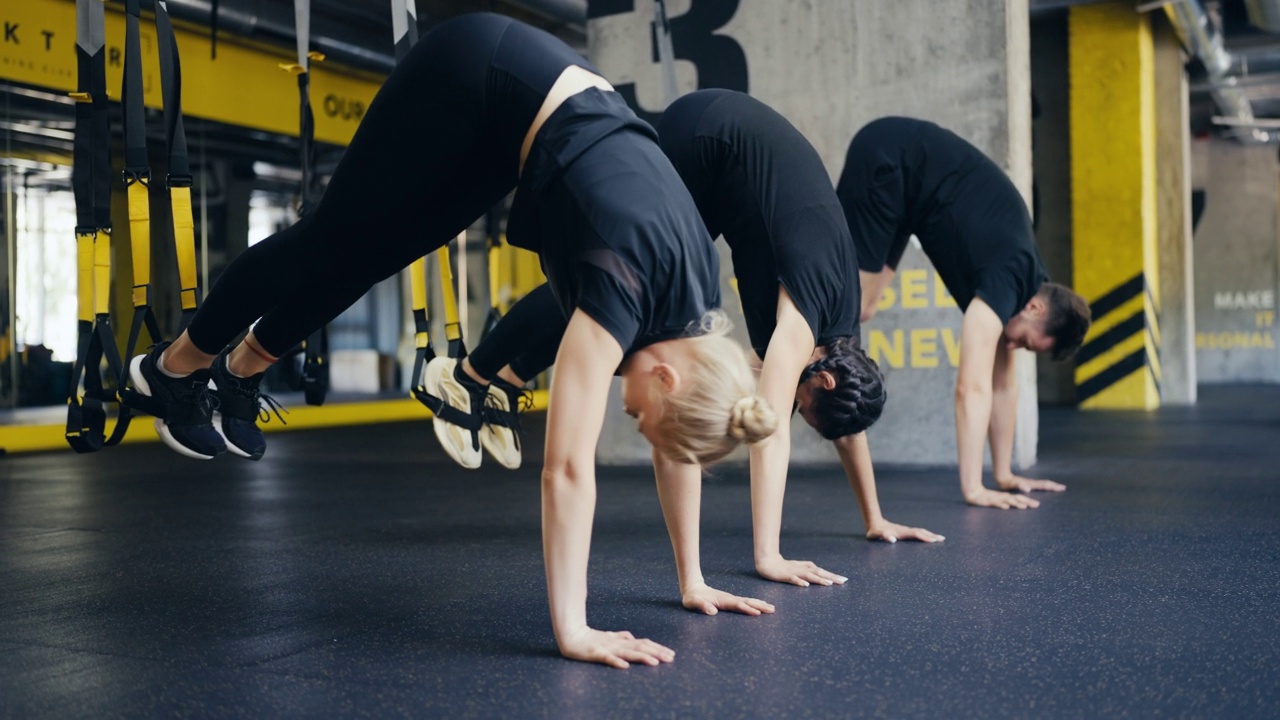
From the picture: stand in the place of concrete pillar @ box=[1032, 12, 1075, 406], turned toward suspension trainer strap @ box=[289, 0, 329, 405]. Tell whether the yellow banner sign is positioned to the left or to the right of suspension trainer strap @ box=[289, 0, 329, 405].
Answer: right

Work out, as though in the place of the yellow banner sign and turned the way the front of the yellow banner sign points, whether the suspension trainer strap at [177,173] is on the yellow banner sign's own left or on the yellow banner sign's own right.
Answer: on the yellow banner sign's own right

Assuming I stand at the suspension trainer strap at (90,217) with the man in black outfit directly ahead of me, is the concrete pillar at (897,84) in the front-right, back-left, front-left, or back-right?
front-left

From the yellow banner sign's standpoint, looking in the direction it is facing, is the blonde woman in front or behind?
in front

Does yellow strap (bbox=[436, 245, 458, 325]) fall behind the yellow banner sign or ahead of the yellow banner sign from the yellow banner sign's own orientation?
ahead

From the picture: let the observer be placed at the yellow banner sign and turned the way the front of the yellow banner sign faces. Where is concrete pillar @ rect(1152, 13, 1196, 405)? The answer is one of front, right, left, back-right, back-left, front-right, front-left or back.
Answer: front-left

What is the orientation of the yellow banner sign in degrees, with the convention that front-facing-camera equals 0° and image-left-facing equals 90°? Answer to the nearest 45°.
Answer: approximately 315°

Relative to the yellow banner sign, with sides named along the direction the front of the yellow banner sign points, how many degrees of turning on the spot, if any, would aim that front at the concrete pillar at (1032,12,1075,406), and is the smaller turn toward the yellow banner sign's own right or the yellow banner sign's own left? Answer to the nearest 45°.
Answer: approximately 45° to the yellow banner sign's own left

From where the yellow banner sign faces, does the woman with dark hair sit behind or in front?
in front

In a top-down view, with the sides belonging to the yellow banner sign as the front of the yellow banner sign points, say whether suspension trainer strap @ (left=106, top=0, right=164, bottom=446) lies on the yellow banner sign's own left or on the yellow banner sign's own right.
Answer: on the yellow banner sign's own right

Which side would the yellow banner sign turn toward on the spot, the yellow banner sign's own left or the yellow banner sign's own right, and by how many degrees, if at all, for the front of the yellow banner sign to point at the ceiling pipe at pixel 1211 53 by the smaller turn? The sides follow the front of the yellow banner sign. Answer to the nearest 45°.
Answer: approximately 45° to the yellow banner sign's own left

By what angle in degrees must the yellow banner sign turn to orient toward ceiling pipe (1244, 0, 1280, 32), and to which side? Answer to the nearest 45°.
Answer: approximately 45° to its left
